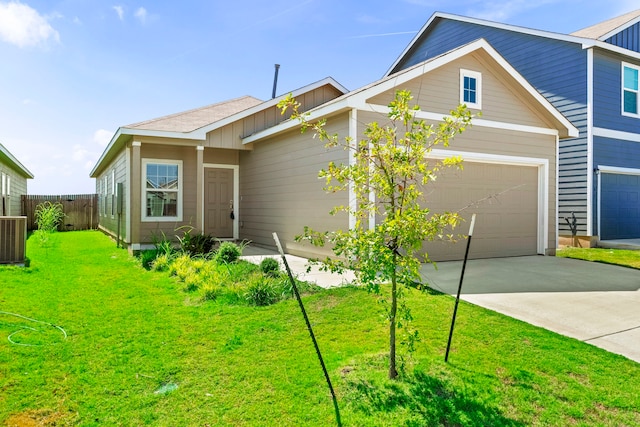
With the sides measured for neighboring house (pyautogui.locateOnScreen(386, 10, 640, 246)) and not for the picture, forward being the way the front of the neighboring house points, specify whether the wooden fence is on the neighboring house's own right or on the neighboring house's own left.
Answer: on the neighboring house's own right

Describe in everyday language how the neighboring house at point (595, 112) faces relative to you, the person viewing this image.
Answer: facing the viewer and to the right of the viewer

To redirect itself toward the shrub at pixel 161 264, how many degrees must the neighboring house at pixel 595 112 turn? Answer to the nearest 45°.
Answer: approximately 90° to its right

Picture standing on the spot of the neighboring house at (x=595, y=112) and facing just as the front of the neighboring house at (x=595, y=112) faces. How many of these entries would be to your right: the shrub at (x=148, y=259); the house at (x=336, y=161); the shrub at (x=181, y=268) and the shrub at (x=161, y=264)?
4

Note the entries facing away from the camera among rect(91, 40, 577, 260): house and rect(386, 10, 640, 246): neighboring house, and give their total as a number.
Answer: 0

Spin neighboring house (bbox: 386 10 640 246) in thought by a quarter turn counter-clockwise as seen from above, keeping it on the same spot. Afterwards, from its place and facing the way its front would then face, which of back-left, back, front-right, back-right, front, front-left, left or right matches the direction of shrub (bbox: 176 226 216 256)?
back

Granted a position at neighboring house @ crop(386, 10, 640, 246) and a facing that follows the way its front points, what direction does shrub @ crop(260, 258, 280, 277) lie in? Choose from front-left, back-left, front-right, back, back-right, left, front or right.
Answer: right

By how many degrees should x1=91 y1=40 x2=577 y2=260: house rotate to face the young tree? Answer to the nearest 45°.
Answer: approximately 45° to its right

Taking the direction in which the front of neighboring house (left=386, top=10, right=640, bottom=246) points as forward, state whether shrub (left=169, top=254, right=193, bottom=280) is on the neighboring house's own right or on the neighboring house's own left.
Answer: on the neighboring house's own right

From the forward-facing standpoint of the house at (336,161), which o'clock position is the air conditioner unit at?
The air conditioner unit is roughly at 4 o'clock from the house.

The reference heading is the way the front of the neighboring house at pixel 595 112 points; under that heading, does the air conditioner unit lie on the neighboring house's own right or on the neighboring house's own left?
on the neighboring house's own right

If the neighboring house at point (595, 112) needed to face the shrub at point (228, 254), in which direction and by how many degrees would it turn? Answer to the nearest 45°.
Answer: approximately 90° to its right

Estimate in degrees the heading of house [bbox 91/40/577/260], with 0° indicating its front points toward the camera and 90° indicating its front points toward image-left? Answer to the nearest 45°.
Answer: approximately 315°

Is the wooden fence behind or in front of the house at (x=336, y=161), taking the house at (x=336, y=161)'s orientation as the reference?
behind
